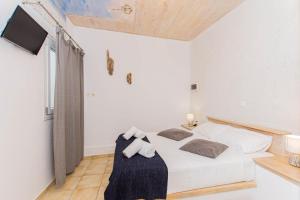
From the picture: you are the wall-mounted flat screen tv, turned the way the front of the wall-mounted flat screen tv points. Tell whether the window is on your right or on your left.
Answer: on your left

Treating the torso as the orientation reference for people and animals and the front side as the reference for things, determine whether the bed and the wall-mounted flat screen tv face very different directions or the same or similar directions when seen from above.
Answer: very different directions

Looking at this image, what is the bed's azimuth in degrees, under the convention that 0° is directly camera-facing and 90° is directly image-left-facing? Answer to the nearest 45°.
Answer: approximately 45°

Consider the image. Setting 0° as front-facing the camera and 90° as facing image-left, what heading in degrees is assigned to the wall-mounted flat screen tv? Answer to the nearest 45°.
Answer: approximately 315°

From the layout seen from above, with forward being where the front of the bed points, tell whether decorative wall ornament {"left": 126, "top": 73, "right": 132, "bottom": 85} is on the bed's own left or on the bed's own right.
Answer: on the bed's own right

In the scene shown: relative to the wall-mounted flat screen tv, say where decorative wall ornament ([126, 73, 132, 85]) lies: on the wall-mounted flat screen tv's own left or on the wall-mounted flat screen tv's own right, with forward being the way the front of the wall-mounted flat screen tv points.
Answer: on the wall-mounted flat screen tv's own left

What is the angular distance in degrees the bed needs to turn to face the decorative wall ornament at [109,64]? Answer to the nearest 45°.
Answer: approximately 90° to its right

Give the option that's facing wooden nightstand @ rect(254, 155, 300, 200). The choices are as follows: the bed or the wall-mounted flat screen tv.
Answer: the wall-mounted flat screen tv

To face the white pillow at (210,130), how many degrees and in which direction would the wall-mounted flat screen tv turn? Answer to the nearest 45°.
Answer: approximately 45° to its left
